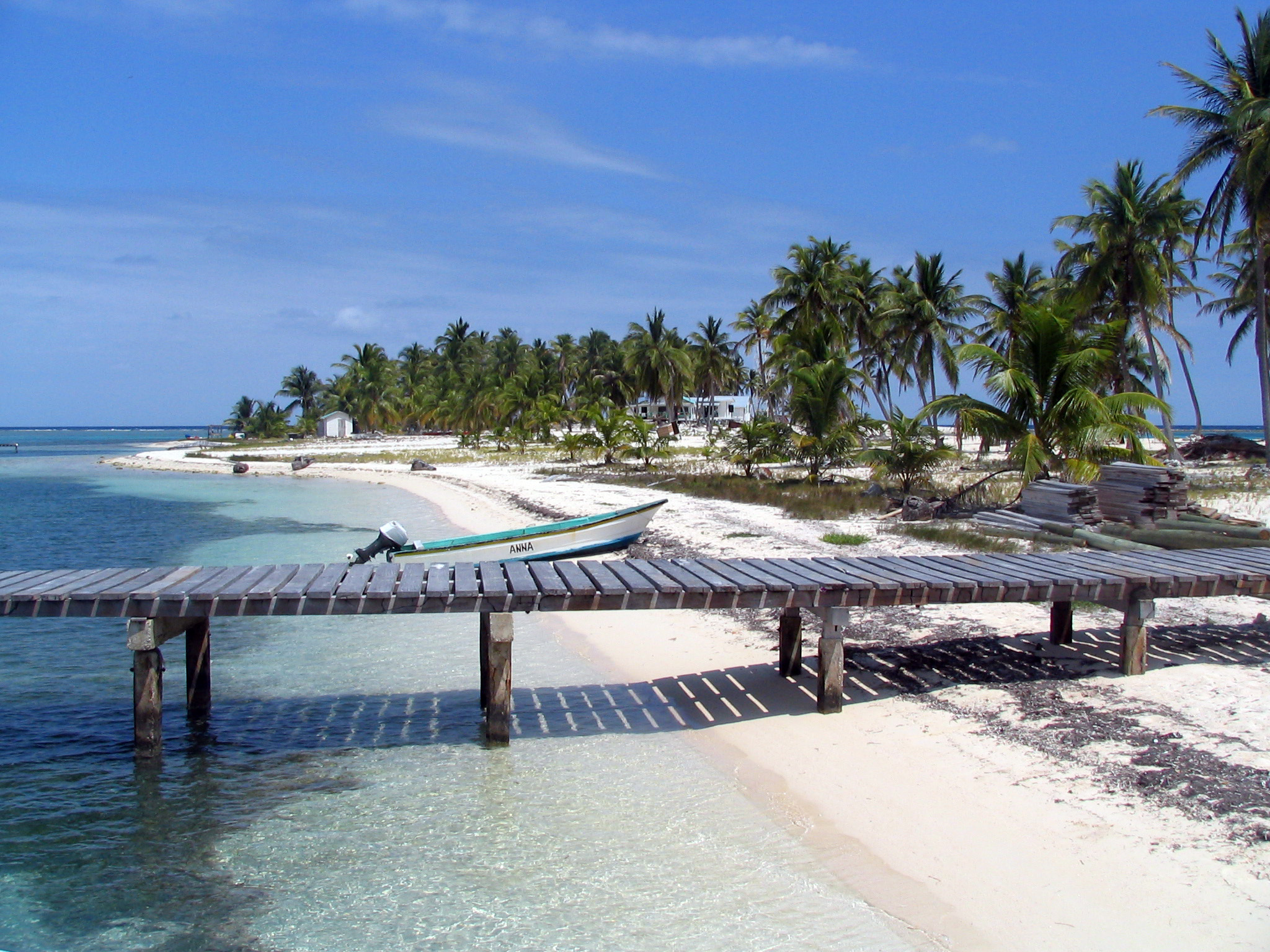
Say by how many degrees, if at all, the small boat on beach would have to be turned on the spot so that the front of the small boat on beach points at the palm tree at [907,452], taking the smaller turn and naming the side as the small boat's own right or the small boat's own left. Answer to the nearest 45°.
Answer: approximately 45° to the small boat's own left

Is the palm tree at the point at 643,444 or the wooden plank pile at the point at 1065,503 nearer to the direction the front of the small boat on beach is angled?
the wooden plank pile

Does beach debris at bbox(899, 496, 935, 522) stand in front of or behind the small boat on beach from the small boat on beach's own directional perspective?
in front

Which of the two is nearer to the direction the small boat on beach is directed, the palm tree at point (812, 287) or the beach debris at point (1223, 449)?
the beach debris

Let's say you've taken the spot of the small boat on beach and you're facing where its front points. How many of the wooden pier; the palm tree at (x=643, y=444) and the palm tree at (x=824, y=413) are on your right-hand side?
1

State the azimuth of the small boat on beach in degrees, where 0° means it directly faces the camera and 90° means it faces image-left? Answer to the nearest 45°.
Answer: approximately 270°

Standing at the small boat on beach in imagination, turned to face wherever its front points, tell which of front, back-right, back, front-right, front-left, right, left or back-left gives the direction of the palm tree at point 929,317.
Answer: front-left

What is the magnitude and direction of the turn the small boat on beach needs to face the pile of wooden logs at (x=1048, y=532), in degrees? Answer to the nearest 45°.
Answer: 0° — it already faces it

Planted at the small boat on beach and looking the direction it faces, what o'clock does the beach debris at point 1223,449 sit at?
The beach debris is roughly at 11 o'clock from the small boat on beach.

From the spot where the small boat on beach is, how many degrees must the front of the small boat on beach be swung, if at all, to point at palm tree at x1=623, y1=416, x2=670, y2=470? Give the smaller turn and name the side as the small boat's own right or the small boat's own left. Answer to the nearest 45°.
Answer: approximately 90° to the small boat's own left

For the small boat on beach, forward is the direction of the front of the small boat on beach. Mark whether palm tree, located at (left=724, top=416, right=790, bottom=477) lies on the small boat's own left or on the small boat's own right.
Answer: on the small boat's own left
